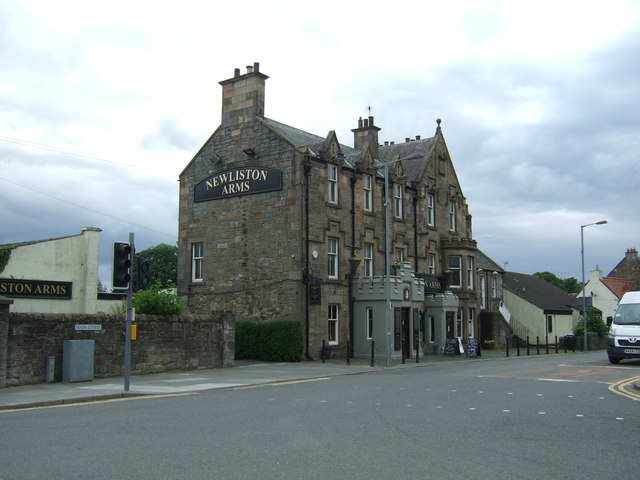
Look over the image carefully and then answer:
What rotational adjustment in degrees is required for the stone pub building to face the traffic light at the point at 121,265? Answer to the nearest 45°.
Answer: approximately 45° to its right

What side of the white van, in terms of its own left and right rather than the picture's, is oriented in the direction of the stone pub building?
right

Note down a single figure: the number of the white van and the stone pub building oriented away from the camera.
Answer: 0

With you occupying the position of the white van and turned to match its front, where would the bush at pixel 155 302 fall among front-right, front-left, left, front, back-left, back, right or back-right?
front-right

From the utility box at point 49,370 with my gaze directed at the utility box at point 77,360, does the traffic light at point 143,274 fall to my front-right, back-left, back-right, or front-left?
front-right

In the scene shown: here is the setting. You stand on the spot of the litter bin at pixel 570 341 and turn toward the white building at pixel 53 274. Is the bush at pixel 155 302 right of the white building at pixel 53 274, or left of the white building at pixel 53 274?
left

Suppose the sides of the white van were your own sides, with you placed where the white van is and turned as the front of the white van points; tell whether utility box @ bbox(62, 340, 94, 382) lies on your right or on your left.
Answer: on your right

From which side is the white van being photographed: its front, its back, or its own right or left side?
front

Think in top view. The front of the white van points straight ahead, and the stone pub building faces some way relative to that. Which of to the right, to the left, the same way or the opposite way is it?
to the left

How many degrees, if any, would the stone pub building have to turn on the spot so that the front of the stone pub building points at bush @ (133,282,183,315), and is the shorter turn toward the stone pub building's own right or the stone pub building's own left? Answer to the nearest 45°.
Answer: approximately 90° to the stone pub building's own right

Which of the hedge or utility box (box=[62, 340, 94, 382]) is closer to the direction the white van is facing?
the utility box

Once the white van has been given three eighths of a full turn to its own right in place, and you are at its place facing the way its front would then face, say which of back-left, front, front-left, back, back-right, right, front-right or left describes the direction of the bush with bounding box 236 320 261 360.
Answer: front-left

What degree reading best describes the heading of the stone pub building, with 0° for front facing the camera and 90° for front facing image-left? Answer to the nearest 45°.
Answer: approximately 315°

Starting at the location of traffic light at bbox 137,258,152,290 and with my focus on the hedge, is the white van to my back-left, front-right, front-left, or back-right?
front-right
